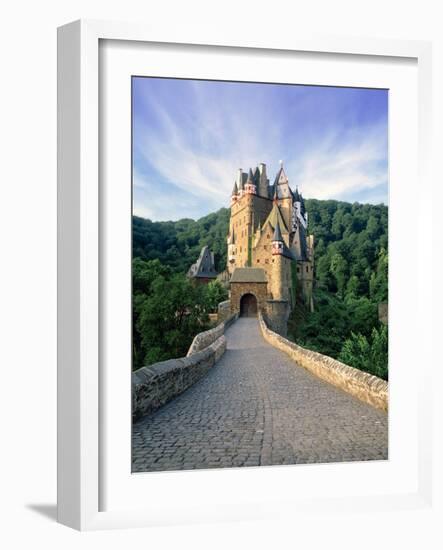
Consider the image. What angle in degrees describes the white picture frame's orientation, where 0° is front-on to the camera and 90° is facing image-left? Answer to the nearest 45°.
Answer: approximately 315°
